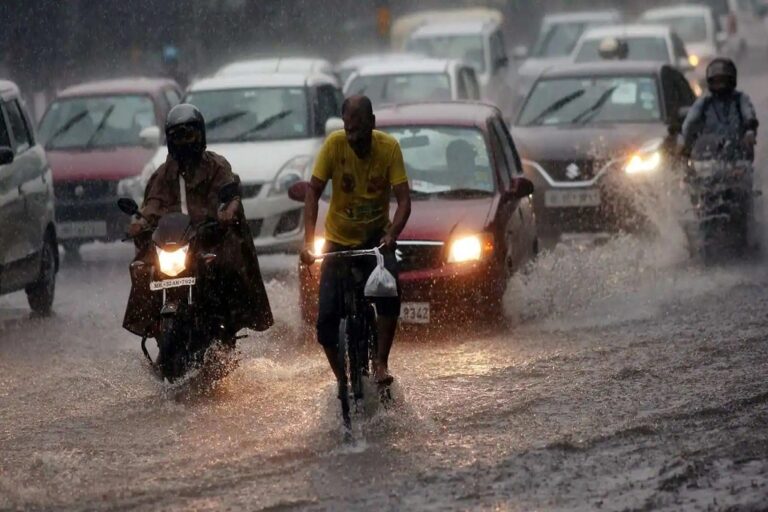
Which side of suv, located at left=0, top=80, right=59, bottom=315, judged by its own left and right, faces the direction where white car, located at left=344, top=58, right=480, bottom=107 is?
back

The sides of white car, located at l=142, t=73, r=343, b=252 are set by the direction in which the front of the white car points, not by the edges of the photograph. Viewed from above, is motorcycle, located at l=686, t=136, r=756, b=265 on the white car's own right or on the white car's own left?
on the white car's own left

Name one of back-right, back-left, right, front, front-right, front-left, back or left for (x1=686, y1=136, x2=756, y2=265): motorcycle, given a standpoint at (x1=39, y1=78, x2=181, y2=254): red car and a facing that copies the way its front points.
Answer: left

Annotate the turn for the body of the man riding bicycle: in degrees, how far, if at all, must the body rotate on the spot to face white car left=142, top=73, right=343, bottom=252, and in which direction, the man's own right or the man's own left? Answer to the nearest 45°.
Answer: approximately 180°

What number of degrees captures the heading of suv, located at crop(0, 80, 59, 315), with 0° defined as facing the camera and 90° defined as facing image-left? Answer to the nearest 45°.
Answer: approximately 45°

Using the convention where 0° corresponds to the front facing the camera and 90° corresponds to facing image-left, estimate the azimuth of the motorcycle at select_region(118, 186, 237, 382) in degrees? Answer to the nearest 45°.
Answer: approximately 0°

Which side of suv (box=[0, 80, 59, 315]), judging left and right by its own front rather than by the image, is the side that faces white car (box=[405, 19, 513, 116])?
back

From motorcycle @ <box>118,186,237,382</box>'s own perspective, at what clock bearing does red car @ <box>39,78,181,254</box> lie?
The red car is roughly at 6 o'clock from the motorcycle.

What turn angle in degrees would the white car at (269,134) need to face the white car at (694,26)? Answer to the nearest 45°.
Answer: approximately 180°

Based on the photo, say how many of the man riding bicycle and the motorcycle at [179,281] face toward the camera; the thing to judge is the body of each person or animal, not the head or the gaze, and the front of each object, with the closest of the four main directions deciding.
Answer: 2
